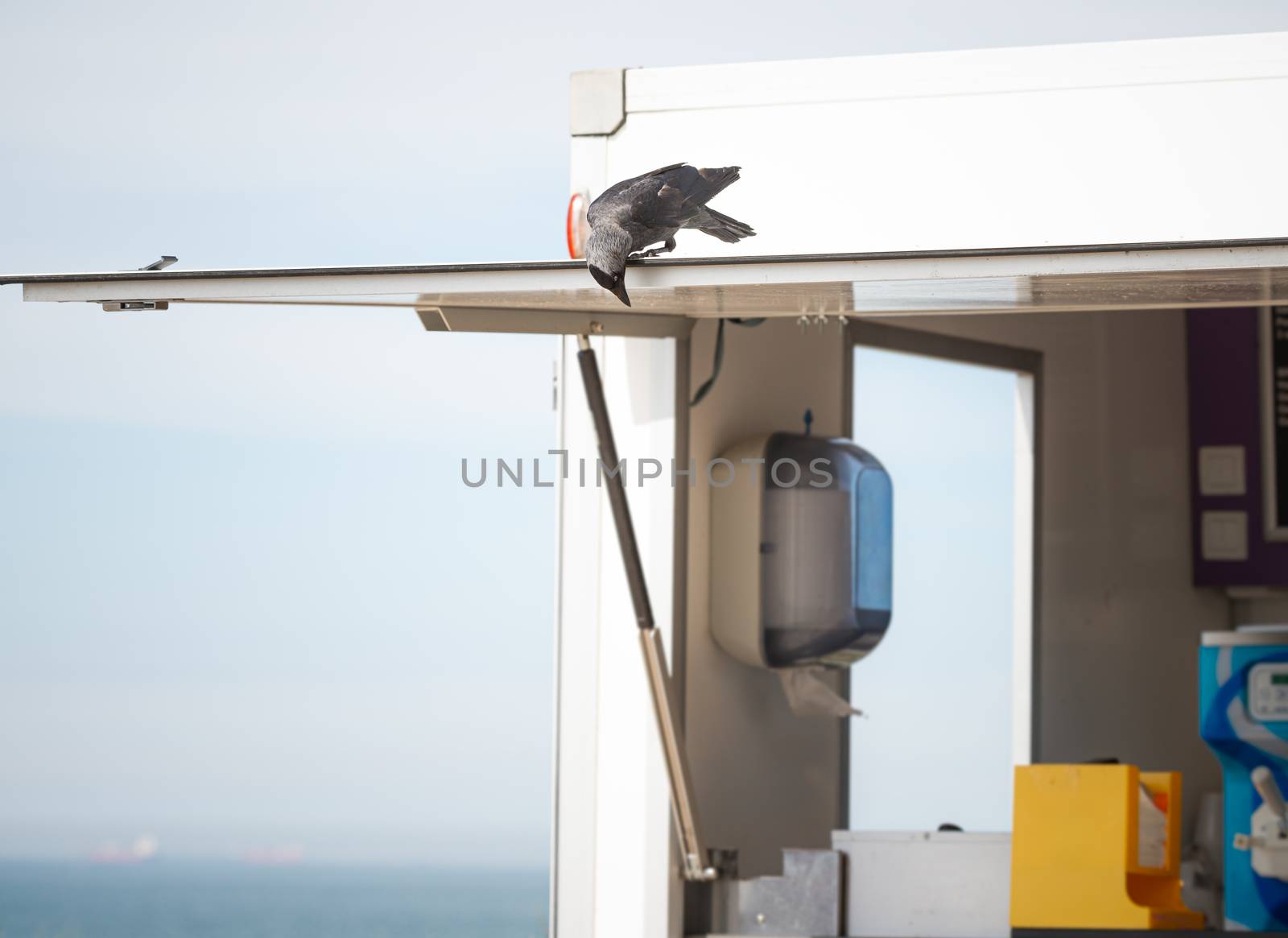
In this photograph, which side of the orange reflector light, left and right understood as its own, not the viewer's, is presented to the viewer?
left

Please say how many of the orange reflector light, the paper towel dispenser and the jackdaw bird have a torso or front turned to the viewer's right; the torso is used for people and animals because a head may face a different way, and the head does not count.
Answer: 1

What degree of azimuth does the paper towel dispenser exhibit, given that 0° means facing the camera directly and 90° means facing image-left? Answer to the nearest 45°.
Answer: approximately 270°

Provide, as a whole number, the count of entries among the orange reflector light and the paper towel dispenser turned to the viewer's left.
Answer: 1

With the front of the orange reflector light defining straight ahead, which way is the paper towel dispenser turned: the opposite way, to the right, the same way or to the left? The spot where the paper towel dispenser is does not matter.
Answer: the opposite way

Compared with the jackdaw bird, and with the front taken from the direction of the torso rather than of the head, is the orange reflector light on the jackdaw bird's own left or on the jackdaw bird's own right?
on the jackdaw bird's own right

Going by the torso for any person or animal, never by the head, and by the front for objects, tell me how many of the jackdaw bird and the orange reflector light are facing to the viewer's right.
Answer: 0

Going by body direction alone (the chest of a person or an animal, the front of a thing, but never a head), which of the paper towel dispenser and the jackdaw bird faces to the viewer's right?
the paper towel dispenser

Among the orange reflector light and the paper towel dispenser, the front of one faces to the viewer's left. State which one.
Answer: the orange reflector light
